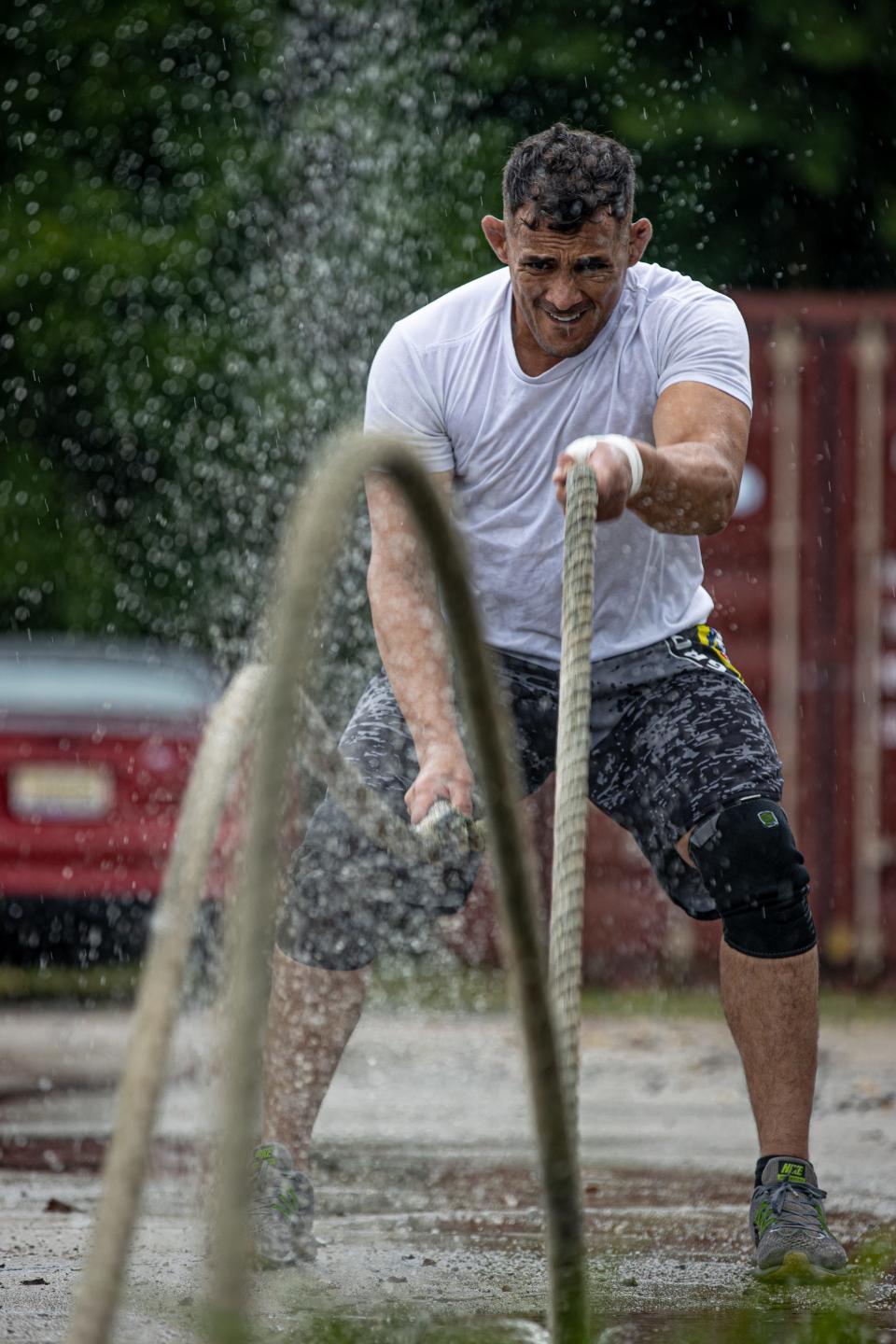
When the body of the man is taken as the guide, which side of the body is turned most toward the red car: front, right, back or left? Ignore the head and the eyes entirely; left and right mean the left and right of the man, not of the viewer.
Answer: back

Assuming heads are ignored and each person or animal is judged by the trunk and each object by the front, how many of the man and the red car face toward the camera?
1

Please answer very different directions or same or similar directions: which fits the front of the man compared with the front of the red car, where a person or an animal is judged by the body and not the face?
very different directions

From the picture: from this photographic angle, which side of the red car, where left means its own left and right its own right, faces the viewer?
back

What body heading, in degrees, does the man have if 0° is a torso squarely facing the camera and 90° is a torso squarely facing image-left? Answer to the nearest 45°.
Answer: approximately 0°

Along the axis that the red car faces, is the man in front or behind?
behind
